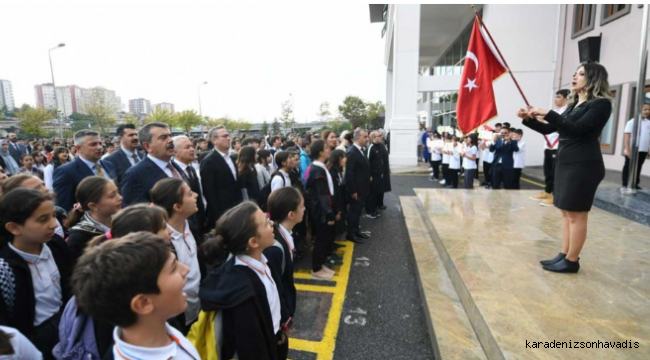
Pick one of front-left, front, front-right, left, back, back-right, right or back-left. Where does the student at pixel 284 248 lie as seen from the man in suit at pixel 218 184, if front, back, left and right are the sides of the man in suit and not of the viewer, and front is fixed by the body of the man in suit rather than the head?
front-right

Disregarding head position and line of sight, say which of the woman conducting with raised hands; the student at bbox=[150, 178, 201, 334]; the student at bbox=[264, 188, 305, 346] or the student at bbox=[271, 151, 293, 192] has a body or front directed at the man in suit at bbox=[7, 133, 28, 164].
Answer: the woman conducting with raised hands

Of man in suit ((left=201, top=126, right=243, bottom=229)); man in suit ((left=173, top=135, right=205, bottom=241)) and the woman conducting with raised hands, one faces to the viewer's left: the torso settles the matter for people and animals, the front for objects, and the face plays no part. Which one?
the woman conducting with raised hands

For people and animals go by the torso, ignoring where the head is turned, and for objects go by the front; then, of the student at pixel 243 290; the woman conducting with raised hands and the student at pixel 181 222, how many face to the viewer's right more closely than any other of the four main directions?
2

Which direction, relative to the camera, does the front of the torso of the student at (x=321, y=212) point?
to the viewer's right

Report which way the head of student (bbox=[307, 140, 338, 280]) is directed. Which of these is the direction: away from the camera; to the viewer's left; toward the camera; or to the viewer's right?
to the viewer's right

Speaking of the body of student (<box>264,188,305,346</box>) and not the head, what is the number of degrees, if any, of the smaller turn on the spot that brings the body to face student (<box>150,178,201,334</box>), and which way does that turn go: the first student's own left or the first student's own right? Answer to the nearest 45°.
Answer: approximately 180°

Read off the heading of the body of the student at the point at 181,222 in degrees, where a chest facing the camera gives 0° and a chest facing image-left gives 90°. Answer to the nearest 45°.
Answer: approximately 270°

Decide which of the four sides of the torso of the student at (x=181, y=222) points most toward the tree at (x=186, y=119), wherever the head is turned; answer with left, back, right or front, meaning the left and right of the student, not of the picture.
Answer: left

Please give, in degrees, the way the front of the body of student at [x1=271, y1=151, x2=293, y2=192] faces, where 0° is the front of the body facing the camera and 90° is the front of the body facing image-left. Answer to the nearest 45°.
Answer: approximately 270°

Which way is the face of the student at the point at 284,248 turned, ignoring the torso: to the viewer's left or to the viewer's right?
to the viewer's right

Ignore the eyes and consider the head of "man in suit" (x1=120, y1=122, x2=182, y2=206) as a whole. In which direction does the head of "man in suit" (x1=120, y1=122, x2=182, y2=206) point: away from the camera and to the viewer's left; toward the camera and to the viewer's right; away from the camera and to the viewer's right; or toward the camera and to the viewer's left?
toward the camera and to the viewer's right

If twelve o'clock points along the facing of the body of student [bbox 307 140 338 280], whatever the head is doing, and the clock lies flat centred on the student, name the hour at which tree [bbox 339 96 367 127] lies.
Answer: The tree is roughly at 9 o'clock from the student.

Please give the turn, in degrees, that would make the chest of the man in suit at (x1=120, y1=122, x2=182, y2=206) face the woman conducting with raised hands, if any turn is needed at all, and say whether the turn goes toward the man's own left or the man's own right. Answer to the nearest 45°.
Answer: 0° — they already face them

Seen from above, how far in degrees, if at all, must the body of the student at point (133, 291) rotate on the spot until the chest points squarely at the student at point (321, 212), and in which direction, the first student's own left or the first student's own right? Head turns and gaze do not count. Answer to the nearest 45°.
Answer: approximately 45° to the first student's own left

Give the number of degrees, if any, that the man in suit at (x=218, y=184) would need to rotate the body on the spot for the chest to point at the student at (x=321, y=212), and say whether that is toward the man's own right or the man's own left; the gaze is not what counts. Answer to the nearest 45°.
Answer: approximately 45° to the man's own left

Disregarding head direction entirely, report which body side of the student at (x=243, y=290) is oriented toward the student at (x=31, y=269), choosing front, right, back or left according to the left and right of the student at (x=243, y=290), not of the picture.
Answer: back
